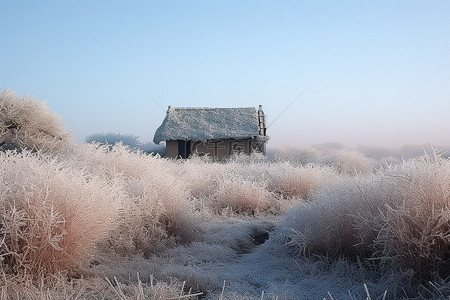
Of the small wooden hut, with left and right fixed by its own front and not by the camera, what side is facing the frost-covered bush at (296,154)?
left

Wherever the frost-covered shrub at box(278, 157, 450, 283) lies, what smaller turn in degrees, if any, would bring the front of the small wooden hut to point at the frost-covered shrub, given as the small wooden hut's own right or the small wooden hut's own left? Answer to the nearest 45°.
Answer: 0° — it already faces it

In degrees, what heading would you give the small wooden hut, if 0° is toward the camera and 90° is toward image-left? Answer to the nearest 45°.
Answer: approximately 0°

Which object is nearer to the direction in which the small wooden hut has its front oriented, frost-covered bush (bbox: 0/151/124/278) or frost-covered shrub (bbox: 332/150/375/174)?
the frost-covered bush

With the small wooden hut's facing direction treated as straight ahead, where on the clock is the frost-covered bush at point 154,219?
The frost-covered bush is roughly at 12 o'clock from the small wooden hut.

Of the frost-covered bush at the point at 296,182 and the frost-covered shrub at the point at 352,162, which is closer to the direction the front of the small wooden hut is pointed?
the frost-covered bush

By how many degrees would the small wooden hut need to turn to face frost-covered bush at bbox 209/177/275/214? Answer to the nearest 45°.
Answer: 0° — it already faces it
